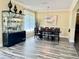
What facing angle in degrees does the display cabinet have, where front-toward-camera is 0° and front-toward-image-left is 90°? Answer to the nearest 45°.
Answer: approximately 315°

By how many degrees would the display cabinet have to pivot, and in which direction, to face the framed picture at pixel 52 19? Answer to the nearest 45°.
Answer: approximately 90° to its left
